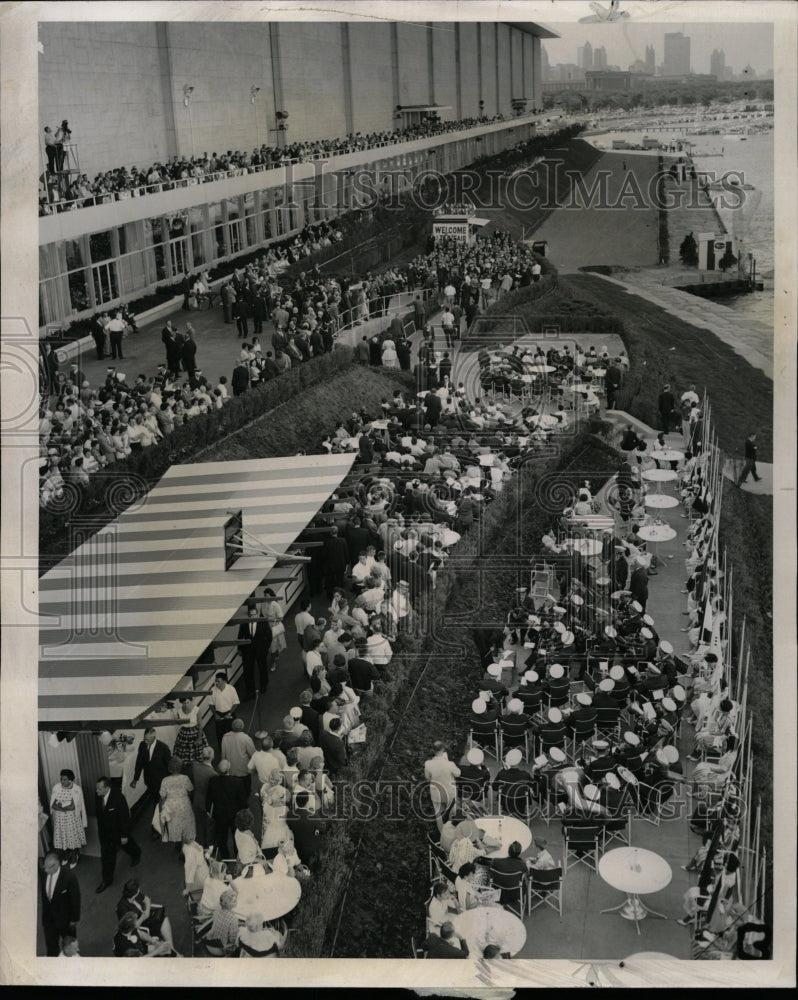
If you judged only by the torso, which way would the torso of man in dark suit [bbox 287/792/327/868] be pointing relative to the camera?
away from the camera

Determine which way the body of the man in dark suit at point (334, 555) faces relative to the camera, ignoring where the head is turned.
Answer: away from the camera

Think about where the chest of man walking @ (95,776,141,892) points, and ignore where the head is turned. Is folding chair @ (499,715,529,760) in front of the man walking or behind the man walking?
behind

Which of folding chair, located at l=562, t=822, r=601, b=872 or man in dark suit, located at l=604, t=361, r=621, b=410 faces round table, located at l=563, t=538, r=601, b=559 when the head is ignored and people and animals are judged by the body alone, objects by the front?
the folding chair

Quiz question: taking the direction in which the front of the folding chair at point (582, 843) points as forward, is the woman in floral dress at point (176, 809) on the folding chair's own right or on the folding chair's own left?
on the folding chair's own left

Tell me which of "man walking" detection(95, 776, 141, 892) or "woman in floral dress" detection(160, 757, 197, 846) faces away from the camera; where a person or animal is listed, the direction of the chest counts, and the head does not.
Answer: the woman in floral dress

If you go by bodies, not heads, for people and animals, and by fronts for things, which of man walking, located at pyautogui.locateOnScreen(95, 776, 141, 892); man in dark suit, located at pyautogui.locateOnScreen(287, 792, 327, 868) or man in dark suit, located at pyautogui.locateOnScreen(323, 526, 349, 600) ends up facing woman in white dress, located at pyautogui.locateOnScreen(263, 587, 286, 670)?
man in dark suit, located at pyautogui.locateOnScreen(287, 792, 327, 868)

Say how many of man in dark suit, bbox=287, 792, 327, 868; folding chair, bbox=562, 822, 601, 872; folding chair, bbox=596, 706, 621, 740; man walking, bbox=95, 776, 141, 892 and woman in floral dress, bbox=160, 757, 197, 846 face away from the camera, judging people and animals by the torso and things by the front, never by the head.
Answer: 4

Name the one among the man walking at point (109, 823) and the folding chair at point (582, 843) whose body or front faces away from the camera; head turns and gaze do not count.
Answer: the folding chair

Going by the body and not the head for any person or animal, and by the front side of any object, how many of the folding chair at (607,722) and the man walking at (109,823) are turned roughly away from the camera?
1
